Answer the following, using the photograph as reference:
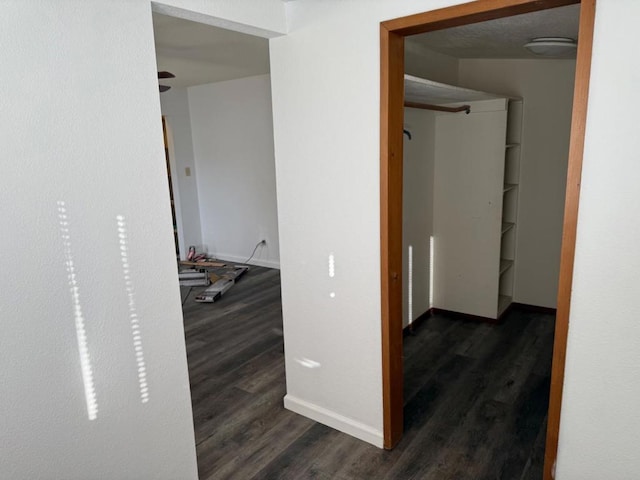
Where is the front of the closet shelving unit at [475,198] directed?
to the viewer's right
